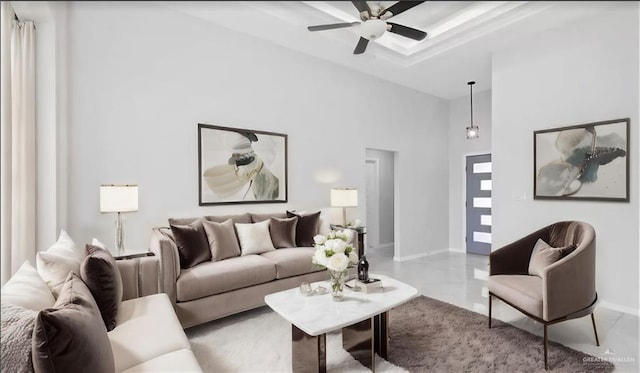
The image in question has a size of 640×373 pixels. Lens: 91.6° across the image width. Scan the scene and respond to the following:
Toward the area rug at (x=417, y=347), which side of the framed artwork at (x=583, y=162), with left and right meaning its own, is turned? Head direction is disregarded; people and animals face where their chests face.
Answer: front

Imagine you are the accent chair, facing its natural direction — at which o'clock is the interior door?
The interior door is roughly at 3 o'clock from the accent chair.

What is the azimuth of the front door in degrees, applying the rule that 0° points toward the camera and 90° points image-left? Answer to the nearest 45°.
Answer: approximately 45°

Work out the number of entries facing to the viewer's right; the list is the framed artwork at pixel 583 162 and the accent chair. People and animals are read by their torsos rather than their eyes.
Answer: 0

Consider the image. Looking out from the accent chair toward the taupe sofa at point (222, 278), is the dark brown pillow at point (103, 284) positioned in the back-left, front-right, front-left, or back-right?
front-left

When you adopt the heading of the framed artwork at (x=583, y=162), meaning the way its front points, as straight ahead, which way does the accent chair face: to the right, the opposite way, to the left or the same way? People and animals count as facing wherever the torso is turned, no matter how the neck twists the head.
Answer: the same way

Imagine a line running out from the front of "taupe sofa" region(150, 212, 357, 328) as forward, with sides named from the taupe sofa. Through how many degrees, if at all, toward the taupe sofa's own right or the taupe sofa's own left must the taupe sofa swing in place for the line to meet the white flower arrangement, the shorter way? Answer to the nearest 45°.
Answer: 0° — it already faces it

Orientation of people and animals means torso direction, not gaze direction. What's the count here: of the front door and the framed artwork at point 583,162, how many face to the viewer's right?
0

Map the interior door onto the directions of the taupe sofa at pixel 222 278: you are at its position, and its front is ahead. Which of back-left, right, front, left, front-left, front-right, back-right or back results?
left

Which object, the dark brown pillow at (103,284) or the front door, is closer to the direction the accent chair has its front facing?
the dark brown pillow

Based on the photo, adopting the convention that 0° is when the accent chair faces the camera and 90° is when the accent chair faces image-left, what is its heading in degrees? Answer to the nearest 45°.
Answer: approximately 45°

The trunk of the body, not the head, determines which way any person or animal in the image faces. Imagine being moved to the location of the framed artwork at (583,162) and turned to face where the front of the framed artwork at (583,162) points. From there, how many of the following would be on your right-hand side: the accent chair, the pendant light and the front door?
2

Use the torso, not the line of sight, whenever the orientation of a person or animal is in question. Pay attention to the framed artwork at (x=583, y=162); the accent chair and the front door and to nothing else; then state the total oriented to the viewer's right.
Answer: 0

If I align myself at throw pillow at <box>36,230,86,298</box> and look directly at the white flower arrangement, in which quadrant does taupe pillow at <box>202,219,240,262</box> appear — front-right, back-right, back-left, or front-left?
front-left

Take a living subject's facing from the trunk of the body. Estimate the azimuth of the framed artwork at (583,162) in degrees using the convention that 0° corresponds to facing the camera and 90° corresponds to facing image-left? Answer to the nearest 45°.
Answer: approximately 45°

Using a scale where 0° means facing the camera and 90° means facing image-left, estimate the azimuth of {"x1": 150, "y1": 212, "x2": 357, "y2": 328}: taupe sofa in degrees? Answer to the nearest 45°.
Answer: approximately 315°

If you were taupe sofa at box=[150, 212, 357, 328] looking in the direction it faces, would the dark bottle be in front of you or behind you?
in front
